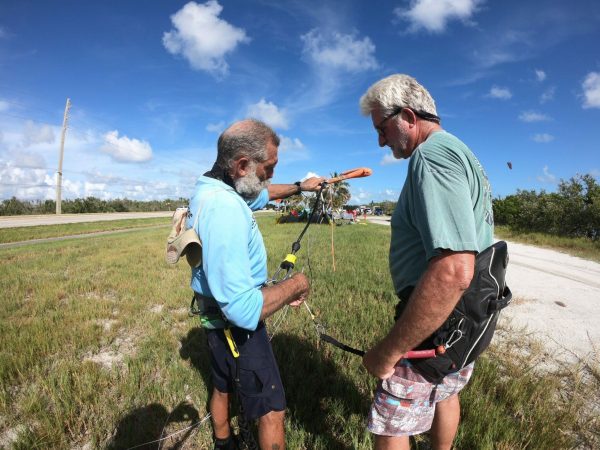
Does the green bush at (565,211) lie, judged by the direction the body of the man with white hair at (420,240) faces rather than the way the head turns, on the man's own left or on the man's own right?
on the man's own right

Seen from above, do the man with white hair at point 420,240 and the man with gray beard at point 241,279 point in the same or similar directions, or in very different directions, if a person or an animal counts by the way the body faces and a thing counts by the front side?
very different directions

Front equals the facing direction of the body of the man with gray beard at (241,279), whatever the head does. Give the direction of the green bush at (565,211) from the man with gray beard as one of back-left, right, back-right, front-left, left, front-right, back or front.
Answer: front-left

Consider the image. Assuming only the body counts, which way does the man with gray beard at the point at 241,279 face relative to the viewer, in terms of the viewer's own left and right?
facing to the right of the viewer

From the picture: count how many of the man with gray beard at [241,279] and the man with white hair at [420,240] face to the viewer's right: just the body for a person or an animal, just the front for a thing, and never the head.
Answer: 1

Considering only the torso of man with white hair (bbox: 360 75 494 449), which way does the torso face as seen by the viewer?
to the viewer's left

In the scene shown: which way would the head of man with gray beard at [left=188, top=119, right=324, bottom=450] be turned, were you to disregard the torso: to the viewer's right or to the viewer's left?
to the viewer's right

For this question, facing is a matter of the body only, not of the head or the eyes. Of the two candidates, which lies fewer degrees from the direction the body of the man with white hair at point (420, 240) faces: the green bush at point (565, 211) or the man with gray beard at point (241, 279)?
the man with gray beard

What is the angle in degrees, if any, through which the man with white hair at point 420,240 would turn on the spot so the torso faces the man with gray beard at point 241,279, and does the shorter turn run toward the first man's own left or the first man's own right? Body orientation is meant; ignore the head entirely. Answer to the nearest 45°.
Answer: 0° — they already face them

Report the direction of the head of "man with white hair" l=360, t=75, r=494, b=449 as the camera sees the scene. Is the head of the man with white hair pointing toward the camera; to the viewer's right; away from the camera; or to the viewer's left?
to the viewer's left

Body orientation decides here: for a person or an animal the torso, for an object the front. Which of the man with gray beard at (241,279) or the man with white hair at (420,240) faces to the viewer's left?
the man with white hair
